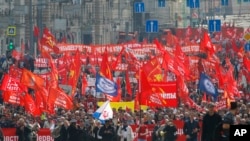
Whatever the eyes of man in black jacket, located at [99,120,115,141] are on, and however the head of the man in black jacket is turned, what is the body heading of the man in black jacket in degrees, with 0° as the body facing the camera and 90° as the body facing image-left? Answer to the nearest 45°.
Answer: approximately 0°

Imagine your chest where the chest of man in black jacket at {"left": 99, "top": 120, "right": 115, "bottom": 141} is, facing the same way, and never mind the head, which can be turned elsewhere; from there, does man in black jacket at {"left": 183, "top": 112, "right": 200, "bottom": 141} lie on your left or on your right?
on your left

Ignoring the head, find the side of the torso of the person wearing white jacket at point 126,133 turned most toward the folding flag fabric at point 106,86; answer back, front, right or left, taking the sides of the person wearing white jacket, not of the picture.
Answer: back

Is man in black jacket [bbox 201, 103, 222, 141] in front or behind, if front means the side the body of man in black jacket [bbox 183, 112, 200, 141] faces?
in front

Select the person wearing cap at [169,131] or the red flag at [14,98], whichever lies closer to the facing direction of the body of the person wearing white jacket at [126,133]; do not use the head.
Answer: the person wearing cap

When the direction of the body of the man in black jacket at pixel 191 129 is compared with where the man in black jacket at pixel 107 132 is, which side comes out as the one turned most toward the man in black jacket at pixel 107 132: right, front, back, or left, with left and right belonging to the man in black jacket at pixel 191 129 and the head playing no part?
right

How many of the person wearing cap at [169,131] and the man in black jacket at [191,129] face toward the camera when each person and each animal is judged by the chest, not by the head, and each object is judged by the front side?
2
